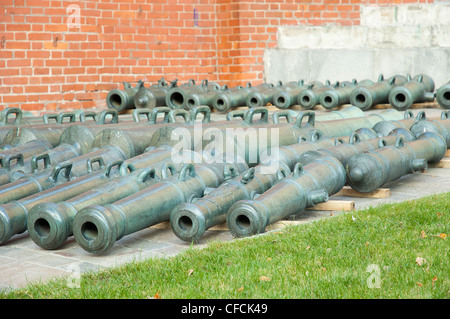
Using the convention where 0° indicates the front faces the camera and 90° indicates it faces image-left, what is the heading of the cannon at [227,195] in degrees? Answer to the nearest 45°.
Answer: approximately 45°

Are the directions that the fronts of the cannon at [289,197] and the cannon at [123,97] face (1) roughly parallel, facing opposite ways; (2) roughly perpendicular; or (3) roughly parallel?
roughly parallel

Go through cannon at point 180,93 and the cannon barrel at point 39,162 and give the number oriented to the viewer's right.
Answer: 0

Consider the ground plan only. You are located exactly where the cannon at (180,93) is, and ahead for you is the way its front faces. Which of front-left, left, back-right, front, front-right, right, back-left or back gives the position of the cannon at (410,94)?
back-left

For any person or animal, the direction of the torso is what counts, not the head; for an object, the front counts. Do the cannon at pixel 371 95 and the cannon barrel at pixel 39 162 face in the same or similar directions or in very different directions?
same or similar directions

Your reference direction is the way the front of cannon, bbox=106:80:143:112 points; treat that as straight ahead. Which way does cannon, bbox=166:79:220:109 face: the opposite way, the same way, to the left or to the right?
the same way

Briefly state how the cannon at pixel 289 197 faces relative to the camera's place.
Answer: facing the viewer and to the left of the viewer

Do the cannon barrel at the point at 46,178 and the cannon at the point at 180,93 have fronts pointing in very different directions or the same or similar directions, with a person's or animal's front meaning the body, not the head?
same or similar directions

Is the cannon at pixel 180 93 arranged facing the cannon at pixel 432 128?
no

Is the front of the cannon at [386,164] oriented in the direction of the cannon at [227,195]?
no

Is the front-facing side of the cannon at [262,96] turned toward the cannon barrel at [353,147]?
no

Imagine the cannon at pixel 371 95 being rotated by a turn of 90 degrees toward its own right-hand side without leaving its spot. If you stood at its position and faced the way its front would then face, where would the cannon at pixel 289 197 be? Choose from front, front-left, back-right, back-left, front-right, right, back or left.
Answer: back-left

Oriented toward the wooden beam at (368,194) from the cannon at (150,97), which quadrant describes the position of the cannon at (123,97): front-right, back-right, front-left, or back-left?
back-right

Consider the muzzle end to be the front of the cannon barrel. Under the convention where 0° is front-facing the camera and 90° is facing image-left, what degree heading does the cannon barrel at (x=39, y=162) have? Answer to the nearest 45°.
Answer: approximately 45°

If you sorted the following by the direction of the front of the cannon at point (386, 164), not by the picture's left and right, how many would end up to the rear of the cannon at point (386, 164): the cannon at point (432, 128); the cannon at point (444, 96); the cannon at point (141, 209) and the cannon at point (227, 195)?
2

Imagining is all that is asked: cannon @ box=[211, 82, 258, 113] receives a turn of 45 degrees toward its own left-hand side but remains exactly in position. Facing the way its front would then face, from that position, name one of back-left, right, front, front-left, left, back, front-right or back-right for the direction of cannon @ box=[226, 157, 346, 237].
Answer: front
